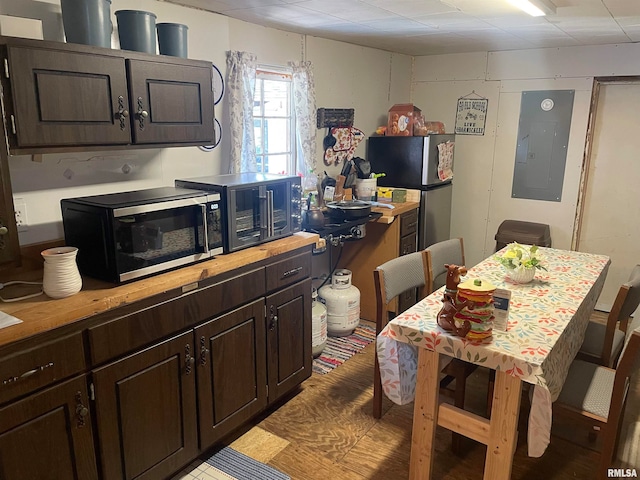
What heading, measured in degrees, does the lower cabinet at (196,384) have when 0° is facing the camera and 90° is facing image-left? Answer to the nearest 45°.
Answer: approximately 315°

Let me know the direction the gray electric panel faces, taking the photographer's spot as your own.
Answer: facing the viewer

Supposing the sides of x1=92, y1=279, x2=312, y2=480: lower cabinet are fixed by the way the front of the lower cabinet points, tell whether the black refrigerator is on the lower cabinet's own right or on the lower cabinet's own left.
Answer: on the lower cabinet's own left

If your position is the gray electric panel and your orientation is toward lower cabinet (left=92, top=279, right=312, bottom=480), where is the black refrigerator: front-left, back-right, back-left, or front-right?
front-right

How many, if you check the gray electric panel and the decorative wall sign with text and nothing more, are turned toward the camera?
2

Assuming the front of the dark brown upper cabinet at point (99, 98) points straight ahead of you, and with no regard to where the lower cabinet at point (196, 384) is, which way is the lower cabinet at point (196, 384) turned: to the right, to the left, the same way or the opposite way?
the same way

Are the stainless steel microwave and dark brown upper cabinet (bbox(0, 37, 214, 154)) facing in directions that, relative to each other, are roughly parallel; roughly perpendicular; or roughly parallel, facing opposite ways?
roughly parallel

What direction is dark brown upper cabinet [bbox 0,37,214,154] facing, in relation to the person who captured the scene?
facing the viewer and to the right of the viewer

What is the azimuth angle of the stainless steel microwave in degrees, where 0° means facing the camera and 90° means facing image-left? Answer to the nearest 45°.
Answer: approximately 315°

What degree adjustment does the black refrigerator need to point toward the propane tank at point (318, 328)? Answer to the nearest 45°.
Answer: approximately 90° to its right

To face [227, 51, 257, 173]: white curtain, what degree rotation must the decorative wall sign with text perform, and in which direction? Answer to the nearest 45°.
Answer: approximately 45° to its right

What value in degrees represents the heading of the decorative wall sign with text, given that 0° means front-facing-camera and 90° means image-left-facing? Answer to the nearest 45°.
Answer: approximately 0°

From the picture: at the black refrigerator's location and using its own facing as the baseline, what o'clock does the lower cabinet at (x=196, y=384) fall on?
The lower cabinet is roughly at 2 o'clock from the black refrigerator.

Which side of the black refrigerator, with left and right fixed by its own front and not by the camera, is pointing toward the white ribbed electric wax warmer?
right

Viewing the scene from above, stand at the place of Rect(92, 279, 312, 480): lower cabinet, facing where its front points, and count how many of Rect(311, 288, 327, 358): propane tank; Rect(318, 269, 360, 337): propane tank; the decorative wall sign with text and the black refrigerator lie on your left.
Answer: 4

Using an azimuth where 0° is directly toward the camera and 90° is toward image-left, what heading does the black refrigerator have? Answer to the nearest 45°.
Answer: approximately 315°

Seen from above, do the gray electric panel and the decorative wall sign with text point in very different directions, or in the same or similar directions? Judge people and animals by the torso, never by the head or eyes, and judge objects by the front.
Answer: same or similar directions

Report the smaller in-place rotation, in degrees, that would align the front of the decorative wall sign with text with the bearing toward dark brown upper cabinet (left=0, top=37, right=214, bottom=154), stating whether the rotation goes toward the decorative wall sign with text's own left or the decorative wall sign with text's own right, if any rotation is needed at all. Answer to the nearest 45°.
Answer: approximately 45° to the decorative wall sign with text's own right

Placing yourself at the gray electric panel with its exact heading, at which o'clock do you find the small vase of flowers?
The small vase of flowers is roughly at 12 o'clock from the gray electric panel.
